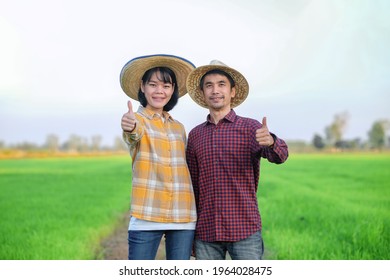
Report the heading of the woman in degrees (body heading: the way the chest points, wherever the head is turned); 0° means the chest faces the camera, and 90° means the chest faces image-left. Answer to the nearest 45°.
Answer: approximately 0°
